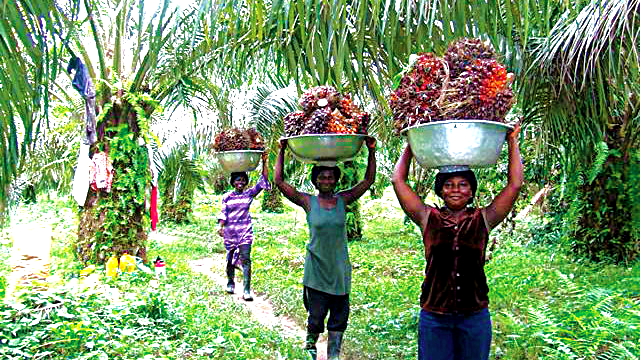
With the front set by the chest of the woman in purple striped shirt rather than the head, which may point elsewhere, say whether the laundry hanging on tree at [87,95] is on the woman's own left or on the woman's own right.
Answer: on the woman's own right

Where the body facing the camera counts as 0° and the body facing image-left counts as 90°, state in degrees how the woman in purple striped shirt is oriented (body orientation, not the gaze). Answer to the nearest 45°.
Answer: approximately 0°

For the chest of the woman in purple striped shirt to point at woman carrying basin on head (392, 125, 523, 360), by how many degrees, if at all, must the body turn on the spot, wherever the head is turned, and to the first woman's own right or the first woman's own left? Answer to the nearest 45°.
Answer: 0° — they already face them

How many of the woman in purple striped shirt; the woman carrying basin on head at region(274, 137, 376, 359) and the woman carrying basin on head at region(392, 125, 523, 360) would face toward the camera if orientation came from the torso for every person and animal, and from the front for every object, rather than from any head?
3

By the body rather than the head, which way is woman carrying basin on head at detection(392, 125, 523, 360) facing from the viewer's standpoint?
toward the camera

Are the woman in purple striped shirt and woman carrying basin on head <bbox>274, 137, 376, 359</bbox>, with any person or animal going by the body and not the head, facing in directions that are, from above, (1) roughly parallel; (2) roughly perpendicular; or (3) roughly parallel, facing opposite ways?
roughly parallel

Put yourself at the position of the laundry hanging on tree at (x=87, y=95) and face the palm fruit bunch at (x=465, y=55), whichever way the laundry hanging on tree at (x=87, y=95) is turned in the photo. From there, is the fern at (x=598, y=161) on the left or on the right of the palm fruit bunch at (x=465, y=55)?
left

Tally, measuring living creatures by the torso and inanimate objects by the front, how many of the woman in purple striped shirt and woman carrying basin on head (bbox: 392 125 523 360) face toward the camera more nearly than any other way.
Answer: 2
